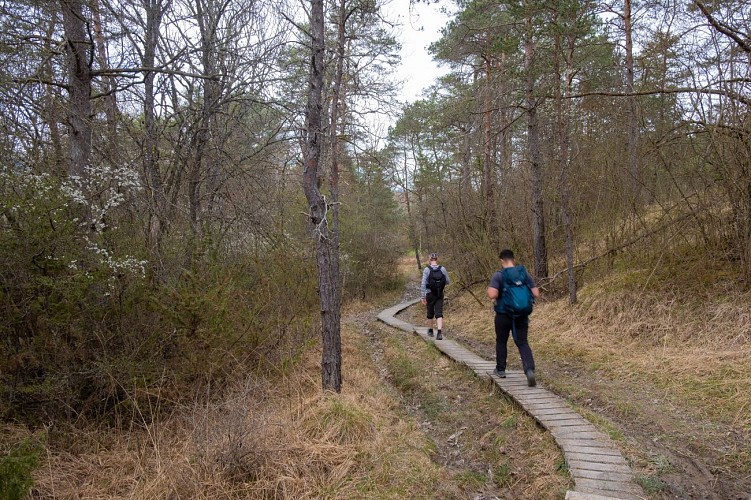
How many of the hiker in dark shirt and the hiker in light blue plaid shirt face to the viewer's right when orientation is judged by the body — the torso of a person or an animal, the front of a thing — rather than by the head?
0

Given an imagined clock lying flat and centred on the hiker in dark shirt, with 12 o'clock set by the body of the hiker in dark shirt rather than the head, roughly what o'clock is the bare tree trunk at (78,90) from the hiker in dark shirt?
The bare tree trunk is roughly at 10 o'clock from the hiker in dark shirt.

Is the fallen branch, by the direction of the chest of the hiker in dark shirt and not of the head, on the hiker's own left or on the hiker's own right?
on the hiker's own right

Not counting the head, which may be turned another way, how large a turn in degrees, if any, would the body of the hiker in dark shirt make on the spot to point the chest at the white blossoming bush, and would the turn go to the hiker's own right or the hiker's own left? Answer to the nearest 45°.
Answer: approximately 90° to the hiker's own left

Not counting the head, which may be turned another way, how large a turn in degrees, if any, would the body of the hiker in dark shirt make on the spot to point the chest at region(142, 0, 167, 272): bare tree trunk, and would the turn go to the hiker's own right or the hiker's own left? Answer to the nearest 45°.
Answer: approximately 45° to the hiker's own left

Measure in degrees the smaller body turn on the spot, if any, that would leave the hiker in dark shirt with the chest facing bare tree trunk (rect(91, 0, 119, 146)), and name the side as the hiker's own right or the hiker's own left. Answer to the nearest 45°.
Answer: approximately 45° to the hiker's own left

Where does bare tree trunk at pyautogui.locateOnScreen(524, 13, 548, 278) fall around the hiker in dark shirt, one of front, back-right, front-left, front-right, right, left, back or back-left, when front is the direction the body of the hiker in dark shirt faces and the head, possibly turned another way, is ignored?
front-right

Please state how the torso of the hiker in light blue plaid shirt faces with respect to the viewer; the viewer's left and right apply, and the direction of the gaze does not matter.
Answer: facing away from the viewer

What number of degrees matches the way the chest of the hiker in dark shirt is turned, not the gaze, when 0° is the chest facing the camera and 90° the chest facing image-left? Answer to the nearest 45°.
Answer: approximately 135°

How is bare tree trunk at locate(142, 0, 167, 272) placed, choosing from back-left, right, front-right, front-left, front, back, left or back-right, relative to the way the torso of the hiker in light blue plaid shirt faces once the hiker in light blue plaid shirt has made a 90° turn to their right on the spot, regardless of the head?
back-right

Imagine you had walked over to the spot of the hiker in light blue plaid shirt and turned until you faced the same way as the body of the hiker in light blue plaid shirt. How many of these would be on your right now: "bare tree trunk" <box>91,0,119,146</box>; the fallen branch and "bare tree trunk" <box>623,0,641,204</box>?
2
